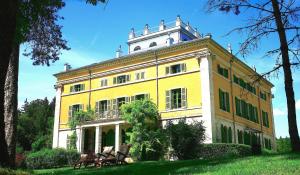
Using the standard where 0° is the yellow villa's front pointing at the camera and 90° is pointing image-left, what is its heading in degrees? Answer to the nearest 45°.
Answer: approximately 45°

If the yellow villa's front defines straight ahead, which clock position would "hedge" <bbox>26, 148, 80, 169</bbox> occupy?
The hedge is roughly at 1 o'clock from the yellow villa.

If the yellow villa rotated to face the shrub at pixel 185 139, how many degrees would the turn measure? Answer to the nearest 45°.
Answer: approximately 45° to its left

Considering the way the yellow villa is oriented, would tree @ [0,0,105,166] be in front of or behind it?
in front

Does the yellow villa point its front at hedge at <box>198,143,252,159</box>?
no
